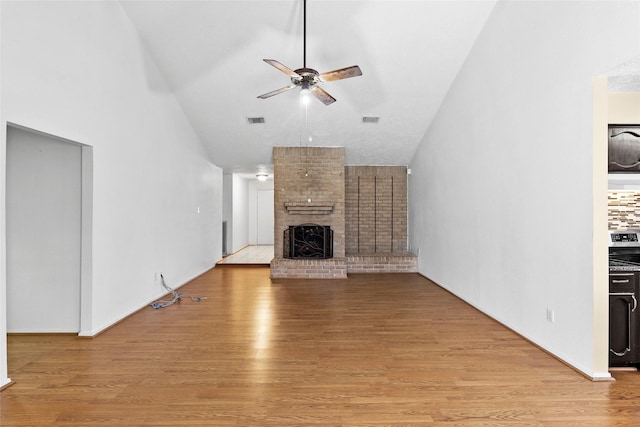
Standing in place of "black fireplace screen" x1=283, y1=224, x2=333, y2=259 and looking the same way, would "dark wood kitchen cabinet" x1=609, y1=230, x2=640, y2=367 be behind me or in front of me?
in front

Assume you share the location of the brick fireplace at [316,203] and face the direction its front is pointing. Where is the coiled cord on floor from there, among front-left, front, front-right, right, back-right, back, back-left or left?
front-right

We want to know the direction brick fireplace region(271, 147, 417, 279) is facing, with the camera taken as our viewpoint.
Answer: facing the viewer

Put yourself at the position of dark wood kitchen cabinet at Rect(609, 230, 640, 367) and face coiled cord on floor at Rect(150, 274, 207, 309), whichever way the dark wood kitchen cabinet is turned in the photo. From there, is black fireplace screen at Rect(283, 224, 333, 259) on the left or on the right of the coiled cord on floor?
right

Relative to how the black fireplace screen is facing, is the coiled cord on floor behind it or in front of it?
in front

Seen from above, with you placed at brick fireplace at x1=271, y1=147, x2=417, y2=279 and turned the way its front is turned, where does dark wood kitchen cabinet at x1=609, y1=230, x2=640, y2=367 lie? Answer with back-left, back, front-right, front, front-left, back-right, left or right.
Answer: front-left

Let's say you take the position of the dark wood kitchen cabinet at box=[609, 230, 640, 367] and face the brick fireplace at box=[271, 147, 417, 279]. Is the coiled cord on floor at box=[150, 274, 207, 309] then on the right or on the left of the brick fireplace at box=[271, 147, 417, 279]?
left

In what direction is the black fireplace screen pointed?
toward the camera
